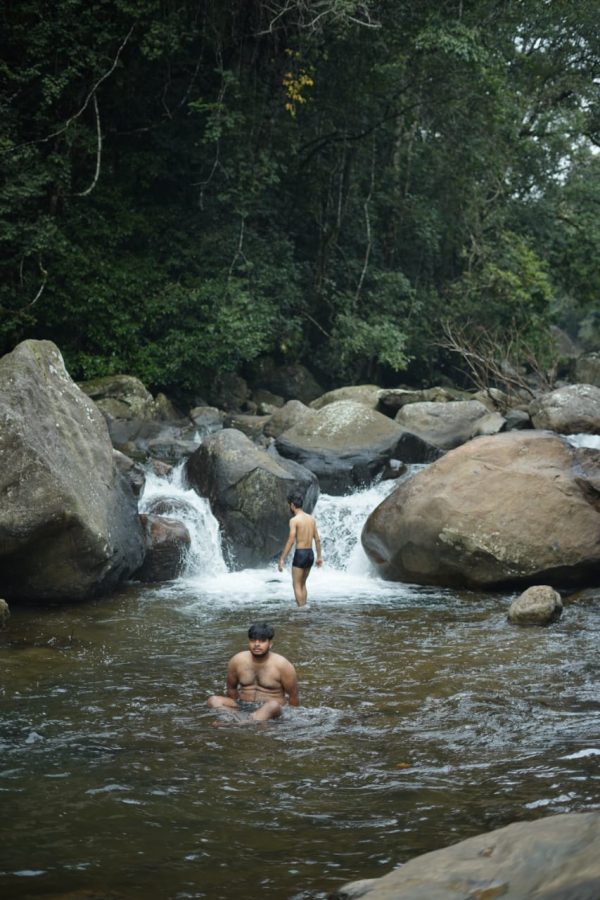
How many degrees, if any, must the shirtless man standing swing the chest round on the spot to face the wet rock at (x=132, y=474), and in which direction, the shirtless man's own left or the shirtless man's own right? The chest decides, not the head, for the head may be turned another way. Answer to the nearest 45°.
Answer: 0° — they already face it

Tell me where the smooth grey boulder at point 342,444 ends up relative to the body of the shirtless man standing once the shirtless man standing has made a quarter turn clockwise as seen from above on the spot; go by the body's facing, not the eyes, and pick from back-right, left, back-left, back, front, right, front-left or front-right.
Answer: front-left

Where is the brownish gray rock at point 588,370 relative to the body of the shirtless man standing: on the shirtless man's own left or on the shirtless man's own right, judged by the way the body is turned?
on the shirtless man's own right

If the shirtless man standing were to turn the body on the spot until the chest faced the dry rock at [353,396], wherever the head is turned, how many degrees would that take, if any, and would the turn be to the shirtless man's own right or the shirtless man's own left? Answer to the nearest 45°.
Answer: approximately 45° to the shirtless man's own right

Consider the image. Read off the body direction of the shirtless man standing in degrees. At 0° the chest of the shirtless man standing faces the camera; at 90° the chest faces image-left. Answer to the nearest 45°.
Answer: approximately 135°

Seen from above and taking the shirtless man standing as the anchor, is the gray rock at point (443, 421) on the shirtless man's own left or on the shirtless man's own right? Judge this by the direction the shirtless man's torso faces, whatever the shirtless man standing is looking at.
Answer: on the shirtless man's own right

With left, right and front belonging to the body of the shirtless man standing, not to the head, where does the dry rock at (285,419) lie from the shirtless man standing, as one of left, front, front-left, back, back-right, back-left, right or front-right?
front-right

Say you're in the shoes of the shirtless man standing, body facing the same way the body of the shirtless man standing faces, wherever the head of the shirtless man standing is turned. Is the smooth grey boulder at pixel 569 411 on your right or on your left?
on your right

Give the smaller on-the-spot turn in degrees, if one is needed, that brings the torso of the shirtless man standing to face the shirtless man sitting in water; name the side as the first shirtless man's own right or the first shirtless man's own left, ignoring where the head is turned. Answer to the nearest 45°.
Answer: approximately 135° to the first shirtless man's own left

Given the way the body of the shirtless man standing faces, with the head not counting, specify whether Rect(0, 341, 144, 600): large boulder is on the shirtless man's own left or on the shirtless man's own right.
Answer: on the shirtless man's own left
